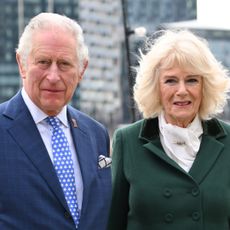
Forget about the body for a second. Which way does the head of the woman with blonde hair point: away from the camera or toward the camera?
toward the camera

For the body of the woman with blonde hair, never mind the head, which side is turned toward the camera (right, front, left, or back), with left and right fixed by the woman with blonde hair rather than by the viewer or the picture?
front
